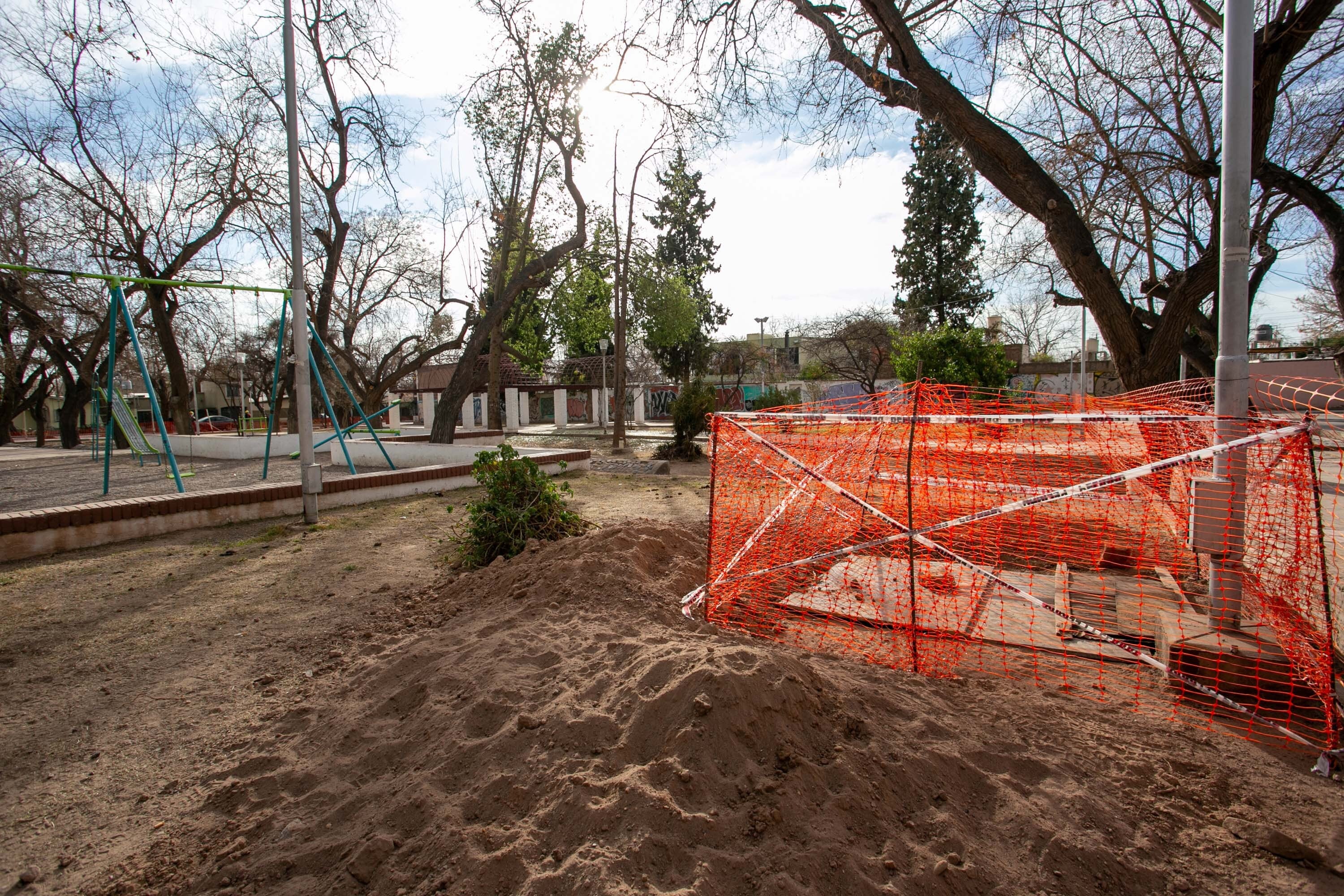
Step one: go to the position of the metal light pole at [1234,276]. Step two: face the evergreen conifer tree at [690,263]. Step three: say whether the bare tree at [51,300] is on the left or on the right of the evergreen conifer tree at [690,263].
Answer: left

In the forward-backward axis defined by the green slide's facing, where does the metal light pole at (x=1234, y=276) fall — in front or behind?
in front

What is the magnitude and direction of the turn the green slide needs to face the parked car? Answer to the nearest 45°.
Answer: approximately 135° to its left

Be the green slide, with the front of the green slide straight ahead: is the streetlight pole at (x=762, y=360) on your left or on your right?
on your left

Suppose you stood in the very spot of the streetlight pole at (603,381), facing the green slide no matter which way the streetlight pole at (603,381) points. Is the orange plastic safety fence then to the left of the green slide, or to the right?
left

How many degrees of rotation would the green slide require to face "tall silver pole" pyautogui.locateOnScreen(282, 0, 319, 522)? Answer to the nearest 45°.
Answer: approximately 45° to its right

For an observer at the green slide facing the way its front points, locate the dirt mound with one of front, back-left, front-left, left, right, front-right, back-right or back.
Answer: front-right

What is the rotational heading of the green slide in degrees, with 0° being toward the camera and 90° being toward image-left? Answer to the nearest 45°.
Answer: approximately 315°

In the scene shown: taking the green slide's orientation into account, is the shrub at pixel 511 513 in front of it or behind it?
in front
